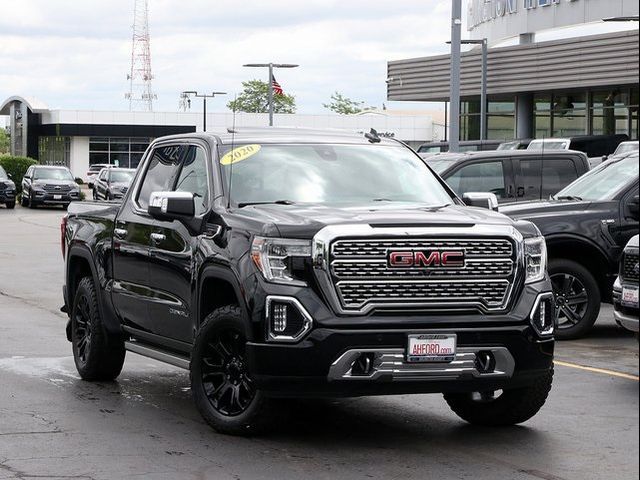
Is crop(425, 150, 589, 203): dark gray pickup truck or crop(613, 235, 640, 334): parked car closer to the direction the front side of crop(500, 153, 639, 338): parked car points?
the parked car

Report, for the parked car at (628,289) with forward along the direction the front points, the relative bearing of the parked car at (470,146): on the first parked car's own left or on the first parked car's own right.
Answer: on the first parked car's own right

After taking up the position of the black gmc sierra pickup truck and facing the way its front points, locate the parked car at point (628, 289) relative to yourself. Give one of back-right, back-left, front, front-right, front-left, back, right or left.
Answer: left

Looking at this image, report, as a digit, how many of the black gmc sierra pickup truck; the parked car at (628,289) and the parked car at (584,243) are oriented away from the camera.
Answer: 0

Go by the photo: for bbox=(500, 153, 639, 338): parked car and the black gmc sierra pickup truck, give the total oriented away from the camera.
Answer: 0

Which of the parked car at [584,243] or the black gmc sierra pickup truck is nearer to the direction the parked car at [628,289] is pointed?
the black gmc sierra pickup truck

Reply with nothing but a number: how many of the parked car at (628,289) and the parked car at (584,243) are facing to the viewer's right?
0

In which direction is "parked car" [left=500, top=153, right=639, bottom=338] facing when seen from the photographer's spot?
facing the viewer and to the left of the viewer

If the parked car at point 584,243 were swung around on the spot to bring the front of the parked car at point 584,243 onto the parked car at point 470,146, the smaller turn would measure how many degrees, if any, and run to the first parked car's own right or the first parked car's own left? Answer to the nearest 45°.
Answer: approximately 135° to the first parked car's own right

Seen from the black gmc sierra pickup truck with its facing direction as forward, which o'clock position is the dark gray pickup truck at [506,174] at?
The dark gray pickup truck is roughly at 8 o'clock from the black gmc sierra pickup truck.

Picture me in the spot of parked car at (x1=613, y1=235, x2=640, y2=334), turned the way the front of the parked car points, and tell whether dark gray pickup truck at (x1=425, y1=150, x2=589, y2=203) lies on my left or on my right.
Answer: on my right
